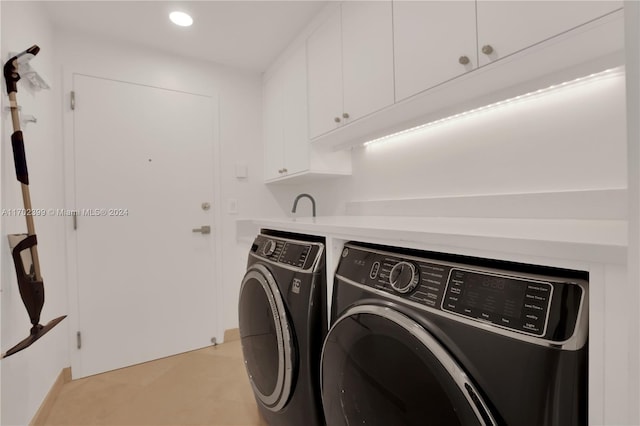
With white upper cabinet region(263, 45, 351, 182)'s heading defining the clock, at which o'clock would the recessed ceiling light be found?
The recessed ceiling light is roughly at 1 o'clock from the white upper cabinet.

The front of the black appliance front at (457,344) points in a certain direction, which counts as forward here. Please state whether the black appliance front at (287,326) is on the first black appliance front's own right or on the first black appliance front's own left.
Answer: on the first black appliance front's own right

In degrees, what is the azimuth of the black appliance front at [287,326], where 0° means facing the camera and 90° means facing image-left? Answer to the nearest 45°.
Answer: approximately 45°

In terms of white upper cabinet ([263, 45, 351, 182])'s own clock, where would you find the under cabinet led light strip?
The under cabinet led light strip is roughly at 9 o'clock from the white upper cabinet.

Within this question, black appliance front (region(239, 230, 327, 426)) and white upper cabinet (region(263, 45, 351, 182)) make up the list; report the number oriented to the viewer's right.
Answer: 0

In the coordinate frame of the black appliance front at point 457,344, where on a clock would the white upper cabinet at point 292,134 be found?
The white upper cabinet is roughly at 3 o'clock from the black appliance front.

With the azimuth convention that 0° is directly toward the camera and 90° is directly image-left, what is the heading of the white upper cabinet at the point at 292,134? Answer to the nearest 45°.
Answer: approximately 45°
